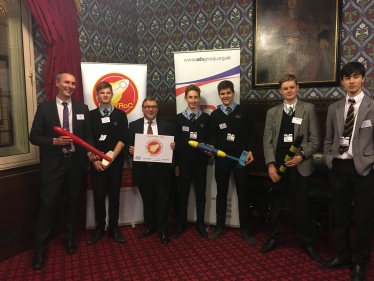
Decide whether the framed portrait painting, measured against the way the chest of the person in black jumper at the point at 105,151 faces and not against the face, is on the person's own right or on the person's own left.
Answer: on the person's own left

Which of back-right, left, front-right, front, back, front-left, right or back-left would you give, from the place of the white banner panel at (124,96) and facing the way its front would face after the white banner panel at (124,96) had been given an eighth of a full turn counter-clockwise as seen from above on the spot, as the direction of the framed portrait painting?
front-left

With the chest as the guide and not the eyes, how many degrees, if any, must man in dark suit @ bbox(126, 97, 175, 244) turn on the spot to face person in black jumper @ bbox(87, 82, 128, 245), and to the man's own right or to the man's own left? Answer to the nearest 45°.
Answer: approximately 90° to the man's own right

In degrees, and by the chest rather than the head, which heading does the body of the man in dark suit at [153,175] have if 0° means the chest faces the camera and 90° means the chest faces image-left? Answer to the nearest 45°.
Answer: approximately 0°

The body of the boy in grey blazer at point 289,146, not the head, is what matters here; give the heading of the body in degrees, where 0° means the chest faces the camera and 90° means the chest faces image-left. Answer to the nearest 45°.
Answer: approximately 0°

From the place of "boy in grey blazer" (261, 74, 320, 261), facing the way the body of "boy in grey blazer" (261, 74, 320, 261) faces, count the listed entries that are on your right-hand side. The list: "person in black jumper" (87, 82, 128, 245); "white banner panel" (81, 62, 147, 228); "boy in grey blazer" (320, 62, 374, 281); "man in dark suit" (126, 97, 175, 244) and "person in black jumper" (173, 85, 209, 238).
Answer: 4

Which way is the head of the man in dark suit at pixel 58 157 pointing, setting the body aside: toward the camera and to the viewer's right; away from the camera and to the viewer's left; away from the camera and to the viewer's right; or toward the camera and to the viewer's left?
toward the camera and to the viewer's right
